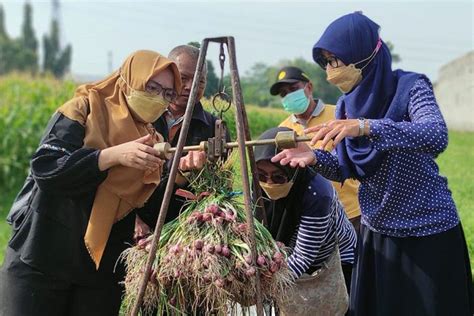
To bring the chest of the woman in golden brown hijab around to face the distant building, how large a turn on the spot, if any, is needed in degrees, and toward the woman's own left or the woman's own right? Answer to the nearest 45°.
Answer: approximately 90° to the woman's own left

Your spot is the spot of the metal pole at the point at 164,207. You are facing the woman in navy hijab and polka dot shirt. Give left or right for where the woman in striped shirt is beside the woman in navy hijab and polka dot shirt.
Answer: left

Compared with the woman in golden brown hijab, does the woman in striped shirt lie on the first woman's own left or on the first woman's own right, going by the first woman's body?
on the first woman's own left

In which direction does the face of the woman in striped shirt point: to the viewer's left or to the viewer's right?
to the viewer's left

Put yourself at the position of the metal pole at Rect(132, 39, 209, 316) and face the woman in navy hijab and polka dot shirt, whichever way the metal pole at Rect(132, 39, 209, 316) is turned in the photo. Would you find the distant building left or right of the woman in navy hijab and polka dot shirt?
left

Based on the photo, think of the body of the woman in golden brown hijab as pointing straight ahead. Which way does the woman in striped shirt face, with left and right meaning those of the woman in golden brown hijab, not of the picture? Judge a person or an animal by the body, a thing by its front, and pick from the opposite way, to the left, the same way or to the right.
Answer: to the right
